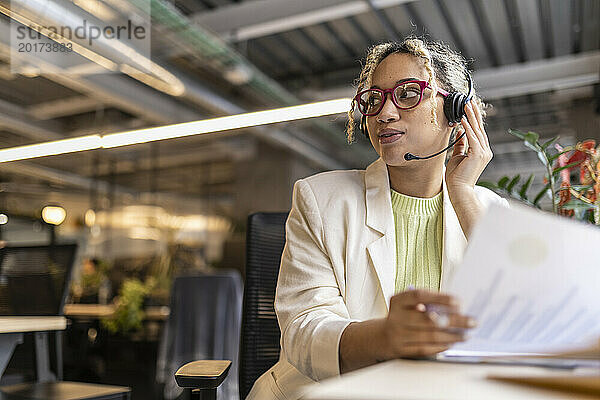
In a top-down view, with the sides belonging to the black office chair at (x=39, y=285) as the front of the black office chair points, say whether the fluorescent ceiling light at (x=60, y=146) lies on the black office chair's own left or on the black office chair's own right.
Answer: on the black office chair's own left

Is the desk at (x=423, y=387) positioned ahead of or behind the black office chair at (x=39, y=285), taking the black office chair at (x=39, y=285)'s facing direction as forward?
ahead

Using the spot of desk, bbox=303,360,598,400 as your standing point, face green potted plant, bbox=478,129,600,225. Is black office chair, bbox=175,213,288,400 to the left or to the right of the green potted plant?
left

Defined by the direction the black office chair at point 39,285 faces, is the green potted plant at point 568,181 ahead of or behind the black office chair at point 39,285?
ahead

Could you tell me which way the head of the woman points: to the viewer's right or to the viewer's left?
to the viewer's left

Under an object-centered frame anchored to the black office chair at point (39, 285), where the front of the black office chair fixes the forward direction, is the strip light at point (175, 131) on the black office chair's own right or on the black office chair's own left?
on the black office chair's own left

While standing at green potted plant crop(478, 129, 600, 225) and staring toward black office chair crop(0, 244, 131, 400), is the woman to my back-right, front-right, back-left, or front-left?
front-left
